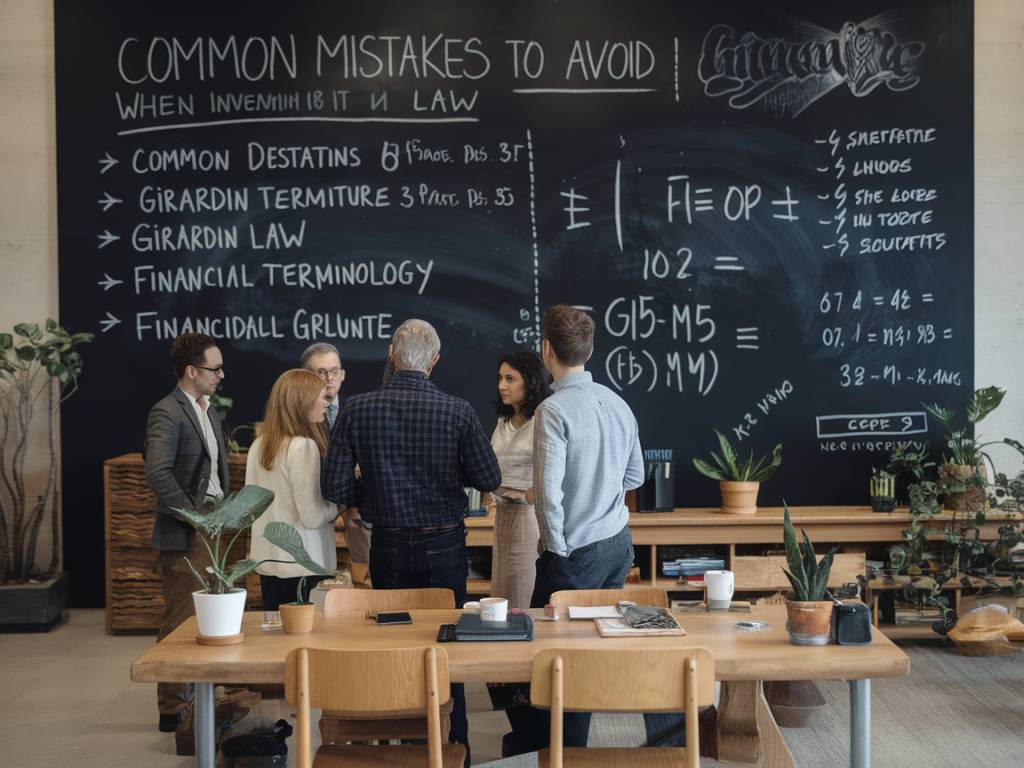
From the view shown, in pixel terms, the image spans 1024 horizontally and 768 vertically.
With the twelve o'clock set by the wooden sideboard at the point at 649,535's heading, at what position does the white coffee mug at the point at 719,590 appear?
The white coffee mug is roughly at 12 o'clock from the wooden sideboard.

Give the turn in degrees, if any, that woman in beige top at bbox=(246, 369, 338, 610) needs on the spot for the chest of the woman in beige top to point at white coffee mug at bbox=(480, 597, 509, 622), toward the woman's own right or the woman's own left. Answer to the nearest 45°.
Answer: approximately 90° to the woman's own right

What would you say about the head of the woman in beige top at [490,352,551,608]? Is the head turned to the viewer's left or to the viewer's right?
to the viewer's left

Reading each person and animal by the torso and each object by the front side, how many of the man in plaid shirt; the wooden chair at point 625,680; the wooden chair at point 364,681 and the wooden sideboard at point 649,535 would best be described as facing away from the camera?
3

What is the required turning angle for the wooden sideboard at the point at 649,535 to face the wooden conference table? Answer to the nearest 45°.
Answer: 0° — it already faces it

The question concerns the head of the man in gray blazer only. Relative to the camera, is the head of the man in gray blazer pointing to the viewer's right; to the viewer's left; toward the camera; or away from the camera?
to the viewer's right

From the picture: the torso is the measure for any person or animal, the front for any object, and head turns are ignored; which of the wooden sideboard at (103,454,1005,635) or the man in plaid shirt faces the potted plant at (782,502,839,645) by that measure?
the wooden sideboard

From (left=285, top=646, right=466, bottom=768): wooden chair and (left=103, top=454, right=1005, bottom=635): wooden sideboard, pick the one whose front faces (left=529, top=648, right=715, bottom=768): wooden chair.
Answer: the wooden sideboard

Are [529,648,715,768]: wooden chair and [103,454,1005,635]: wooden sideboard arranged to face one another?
yes

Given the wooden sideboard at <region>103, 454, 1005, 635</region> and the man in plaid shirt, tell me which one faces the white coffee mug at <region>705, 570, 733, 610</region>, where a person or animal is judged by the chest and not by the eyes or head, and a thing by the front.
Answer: the wooden sideboard

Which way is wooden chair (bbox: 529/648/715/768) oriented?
away from the camera

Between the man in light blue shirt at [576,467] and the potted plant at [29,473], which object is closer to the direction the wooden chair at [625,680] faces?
the man in light blue shirt

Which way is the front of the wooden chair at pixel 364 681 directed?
away from the camera

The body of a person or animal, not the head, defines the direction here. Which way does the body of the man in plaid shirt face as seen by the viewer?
away from the camera
